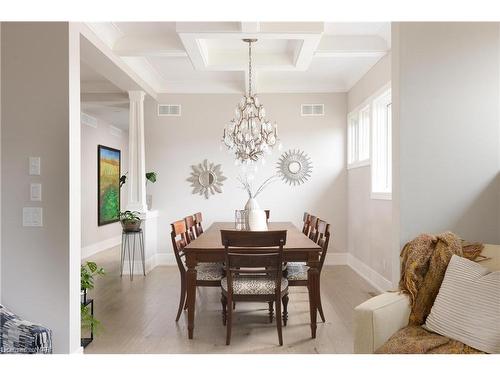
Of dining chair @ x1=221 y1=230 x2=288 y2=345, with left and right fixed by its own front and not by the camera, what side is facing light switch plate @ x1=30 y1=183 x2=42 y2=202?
left

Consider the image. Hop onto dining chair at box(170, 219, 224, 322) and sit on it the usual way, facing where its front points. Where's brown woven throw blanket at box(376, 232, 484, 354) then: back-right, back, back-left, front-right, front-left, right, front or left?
front-right

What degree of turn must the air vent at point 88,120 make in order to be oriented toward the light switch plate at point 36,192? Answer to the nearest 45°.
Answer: approximately 45° to its right

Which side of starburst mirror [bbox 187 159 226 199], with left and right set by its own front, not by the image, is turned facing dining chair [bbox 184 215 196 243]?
front

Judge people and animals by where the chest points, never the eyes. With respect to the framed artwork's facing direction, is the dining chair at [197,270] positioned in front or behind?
in front

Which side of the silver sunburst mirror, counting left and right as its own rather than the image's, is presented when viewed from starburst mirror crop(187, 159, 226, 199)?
right

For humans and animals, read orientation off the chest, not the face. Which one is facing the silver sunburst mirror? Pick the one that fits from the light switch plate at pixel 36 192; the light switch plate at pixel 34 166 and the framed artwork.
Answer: the framed artwork

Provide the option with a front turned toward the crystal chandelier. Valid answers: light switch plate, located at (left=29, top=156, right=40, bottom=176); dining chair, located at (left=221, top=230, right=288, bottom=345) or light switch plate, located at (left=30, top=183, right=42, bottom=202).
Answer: the dining chair

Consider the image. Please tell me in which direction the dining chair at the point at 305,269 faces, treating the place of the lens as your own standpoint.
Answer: facing to the left of the viewer

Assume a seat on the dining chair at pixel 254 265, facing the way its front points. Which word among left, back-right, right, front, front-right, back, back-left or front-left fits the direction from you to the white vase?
front

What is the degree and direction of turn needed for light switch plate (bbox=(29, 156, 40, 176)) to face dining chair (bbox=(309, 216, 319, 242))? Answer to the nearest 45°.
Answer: approximately 90° to its left

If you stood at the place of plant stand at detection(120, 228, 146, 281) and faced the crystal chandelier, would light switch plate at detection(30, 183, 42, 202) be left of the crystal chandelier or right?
right

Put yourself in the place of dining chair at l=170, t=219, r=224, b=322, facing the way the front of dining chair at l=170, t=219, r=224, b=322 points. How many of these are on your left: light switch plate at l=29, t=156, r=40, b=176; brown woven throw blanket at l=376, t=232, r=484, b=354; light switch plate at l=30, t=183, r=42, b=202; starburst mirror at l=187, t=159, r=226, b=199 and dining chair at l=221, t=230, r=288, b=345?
1

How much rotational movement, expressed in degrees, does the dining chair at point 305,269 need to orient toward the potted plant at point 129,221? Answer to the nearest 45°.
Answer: approximately 45° to its right

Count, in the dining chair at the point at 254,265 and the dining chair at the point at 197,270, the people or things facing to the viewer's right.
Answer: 1

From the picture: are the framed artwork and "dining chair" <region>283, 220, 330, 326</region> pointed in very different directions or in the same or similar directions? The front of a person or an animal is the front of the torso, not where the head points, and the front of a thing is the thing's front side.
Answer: very different directions

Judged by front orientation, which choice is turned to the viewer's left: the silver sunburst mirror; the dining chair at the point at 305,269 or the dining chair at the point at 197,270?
the dining chair at the point at 305,269

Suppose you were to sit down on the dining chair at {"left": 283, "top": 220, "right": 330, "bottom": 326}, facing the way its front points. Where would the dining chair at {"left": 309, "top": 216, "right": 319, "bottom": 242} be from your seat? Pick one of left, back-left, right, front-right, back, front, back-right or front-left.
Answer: right

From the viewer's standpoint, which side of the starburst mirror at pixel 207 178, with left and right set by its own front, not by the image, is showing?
front

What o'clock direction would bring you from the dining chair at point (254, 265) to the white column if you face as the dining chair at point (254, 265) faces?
The white column is roughly at 11 o'clock from the dining chair.
